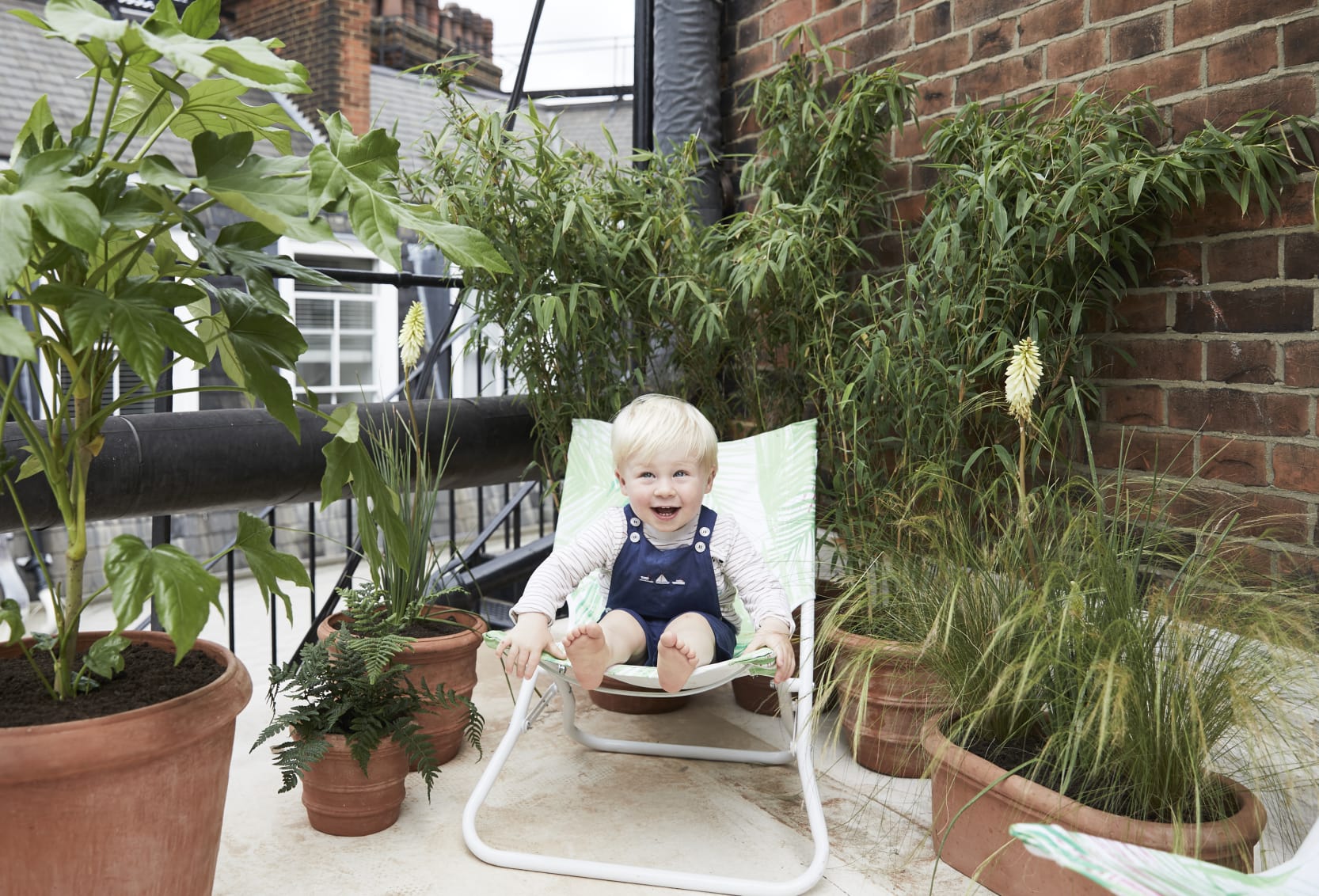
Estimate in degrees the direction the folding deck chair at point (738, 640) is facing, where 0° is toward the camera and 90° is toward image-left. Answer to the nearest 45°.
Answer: approximately 0°

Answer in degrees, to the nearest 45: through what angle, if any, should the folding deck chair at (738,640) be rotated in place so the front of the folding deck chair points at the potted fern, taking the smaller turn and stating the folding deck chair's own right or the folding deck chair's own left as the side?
approximately 45° to the folding deck chair's own right

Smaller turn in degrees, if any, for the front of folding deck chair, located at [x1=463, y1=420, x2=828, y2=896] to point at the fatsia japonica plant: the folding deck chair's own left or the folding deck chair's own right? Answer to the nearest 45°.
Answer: approximately 45° to the folding deck chair's own right

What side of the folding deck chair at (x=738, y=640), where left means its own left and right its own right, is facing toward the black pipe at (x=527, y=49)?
back

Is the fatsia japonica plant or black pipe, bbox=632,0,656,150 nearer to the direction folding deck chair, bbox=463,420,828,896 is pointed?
the fatsia japonica plant

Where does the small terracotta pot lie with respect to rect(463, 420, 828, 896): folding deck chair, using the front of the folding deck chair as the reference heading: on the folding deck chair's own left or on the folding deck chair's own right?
on the folding deck chair's own right

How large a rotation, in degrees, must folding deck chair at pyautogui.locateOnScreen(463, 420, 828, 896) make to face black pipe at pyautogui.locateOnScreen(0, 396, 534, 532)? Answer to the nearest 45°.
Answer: approximately 90° to its right

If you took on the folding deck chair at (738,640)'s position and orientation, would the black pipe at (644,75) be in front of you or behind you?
behind

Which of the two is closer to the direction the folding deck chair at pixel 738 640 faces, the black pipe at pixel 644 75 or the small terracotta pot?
the small terracotta pot

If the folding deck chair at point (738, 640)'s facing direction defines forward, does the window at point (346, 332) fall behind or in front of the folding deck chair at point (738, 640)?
behind

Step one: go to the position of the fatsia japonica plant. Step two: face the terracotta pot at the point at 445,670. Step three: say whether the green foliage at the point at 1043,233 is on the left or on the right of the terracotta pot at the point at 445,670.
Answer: right
